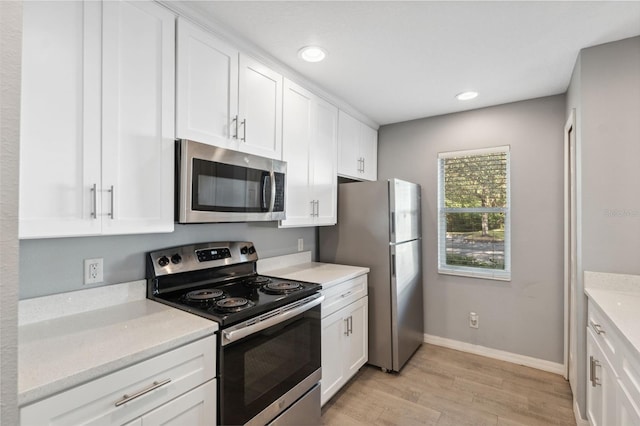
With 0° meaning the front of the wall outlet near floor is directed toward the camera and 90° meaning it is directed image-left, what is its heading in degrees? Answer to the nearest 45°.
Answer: approximately 0°

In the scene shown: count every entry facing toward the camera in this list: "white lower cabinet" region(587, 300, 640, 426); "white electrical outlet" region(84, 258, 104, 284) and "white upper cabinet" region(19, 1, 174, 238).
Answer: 2

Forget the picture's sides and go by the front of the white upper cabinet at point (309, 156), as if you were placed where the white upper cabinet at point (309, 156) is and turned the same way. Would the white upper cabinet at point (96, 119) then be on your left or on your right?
on your right

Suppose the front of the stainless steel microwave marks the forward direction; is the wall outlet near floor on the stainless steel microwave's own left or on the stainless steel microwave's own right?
on the stainless steel microwave's own left

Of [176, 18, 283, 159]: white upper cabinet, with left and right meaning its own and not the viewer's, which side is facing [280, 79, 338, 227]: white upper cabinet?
left

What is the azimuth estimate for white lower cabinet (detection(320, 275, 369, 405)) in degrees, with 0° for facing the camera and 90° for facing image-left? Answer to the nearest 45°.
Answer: approximately 315°
